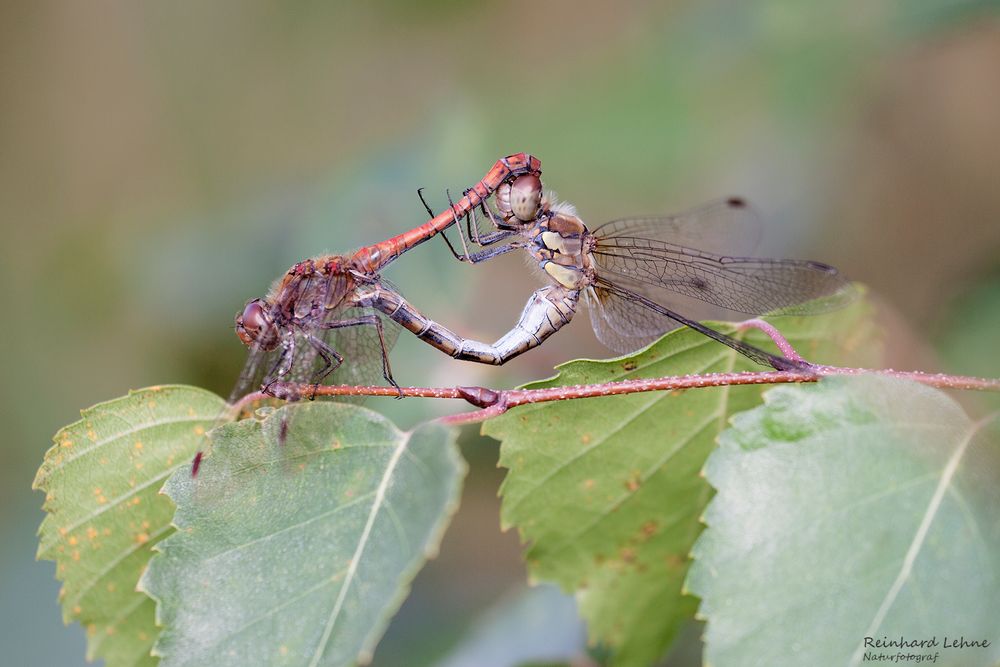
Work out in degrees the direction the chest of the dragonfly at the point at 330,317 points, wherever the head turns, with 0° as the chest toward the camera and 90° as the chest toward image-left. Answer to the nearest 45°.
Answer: approximately 90°
